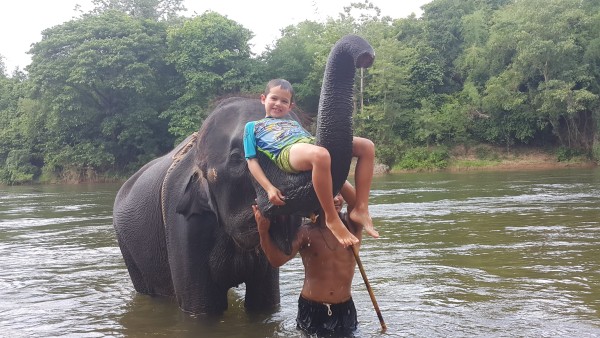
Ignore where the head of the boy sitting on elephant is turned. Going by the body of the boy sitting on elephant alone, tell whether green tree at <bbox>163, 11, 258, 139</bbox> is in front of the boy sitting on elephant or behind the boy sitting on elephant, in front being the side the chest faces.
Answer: behind

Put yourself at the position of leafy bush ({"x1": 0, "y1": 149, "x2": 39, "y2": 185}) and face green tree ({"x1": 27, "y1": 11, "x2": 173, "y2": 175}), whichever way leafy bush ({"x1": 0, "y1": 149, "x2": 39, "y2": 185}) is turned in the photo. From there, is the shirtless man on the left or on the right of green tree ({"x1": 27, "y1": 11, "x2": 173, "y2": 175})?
right

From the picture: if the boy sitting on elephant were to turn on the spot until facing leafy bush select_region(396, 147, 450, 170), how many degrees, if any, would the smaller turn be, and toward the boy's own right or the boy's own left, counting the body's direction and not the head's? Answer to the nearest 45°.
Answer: approximately 135° to the boy's own left

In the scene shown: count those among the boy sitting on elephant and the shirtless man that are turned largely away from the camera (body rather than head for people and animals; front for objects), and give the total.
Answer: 0

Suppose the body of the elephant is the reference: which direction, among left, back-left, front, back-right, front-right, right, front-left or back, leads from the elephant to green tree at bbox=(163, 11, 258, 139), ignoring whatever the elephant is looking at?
back-left

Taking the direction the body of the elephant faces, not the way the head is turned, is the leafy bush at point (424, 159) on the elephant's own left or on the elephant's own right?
on the elephant's own left

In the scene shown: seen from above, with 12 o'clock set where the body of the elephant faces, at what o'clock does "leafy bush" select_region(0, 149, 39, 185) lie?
The leafy bush is roughly at 7 o'clock from the elephant.

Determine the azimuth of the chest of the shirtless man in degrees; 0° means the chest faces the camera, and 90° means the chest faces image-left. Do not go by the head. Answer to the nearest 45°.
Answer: approximately 0°

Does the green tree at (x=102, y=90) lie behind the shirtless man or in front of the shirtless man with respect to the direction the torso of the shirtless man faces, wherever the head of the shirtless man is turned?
behind
